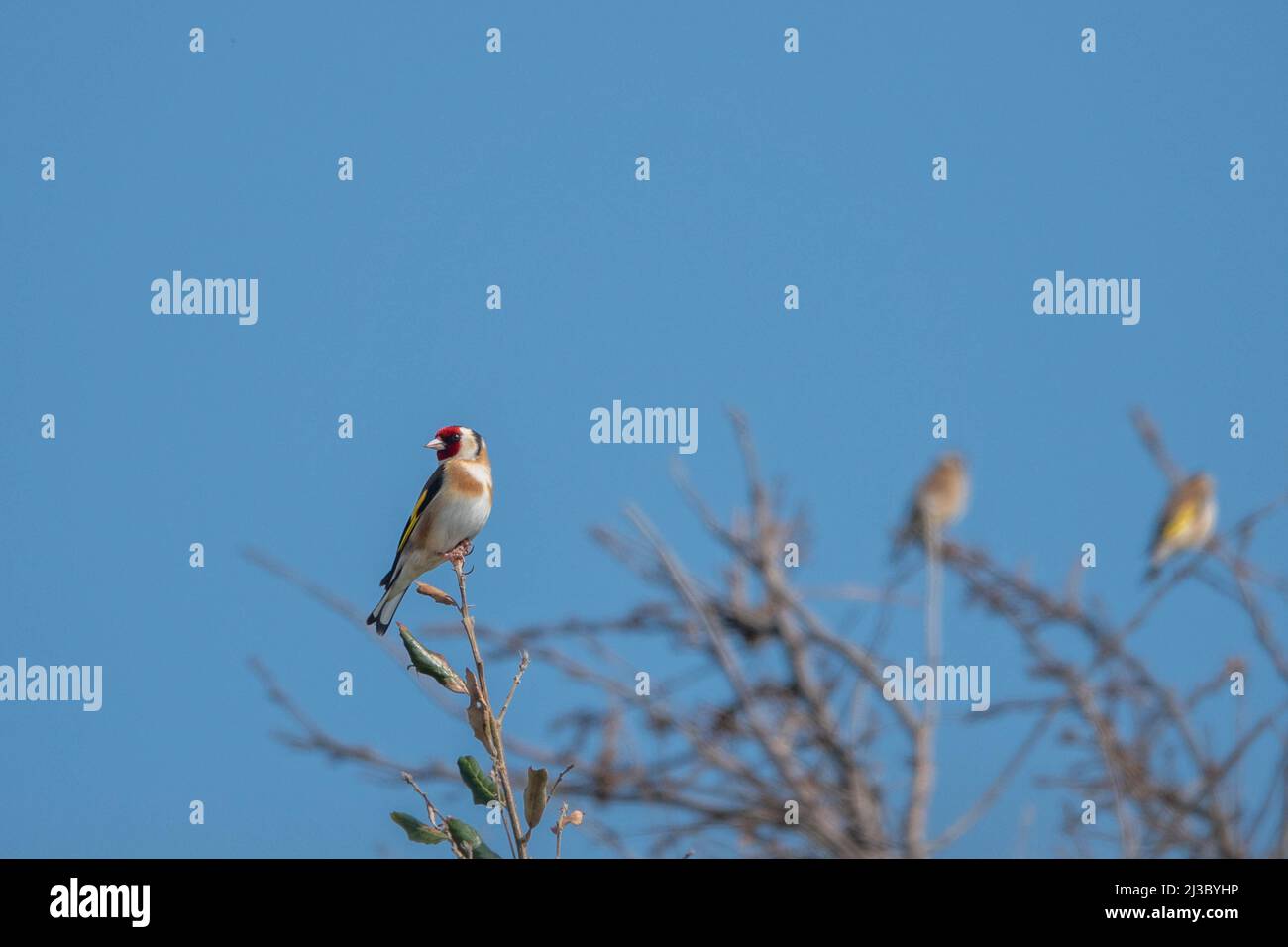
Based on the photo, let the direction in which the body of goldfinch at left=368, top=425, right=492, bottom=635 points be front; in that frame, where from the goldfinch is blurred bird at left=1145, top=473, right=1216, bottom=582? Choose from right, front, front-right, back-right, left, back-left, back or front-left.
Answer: left

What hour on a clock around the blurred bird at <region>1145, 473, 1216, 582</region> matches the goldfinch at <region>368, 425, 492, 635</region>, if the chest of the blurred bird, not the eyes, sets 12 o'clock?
The goldfinch is roughly at 4 o'clock from the blurred bird.

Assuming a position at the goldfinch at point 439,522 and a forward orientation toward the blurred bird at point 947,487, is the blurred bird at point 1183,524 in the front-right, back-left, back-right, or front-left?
front-right

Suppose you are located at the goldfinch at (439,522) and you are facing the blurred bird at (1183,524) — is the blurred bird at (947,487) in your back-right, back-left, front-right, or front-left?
front-left

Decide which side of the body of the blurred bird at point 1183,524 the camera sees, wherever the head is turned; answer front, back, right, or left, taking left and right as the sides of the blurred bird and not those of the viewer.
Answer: right

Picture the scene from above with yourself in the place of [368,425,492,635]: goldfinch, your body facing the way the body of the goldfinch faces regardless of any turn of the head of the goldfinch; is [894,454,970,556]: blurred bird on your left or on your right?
on your left

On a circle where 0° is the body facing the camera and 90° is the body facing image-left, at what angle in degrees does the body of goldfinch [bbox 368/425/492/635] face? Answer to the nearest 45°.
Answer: approximately 315°
